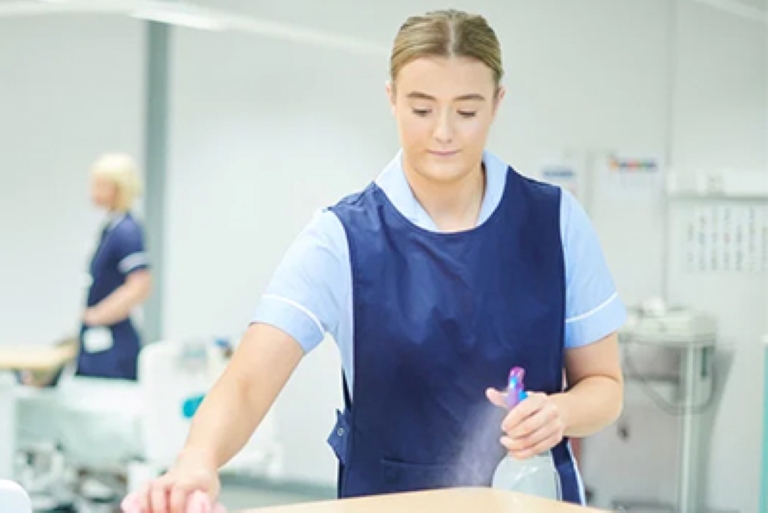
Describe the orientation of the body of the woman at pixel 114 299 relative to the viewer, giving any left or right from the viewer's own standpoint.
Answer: facing to the left of the viewer

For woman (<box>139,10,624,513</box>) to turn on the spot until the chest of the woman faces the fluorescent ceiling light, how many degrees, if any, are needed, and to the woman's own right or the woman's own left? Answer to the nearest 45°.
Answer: approximately 180°

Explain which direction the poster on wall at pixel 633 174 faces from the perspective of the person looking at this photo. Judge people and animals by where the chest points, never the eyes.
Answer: facing the viewer

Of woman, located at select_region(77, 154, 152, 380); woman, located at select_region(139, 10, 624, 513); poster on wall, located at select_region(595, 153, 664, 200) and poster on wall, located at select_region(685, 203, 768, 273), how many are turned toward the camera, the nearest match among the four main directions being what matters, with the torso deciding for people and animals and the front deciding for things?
3

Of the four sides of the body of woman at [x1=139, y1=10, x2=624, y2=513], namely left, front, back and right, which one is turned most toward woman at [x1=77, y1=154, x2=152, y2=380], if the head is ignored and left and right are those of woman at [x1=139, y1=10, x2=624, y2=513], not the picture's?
back

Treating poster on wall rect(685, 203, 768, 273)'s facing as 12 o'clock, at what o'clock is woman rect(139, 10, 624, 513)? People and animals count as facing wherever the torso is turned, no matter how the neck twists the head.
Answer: The woman is roughly at 12 o'clock from the poster on wall.

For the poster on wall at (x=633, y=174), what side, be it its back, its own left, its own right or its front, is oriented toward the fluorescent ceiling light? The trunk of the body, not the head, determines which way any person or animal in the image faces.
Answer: right

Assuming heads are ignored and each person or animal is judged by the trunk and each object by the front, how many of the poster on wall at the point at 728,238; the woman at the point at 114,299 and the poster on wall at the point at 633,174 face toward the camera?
2
